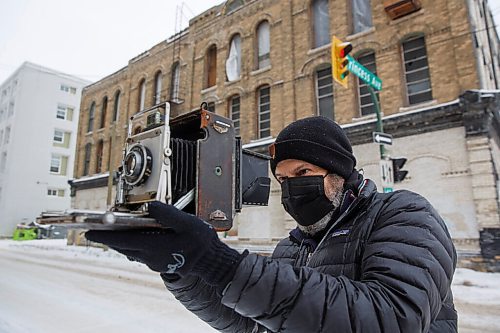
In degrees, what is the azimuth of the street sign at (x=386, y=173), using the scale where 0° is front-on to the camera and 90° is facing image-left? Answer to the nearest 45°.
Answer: approximately 0°

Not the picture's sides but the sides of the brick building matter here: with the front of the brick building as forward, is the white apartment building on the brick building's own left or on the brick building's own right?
on the brick building's own right

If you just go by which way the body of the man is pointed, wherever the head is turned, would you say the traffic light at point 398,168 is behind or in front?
behind

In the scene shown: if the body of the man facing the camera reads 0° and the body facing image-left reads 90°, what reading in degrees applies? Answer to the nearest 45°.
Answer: approximately 45°

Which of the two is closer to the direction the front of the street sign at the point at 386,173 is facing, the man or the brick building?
the man

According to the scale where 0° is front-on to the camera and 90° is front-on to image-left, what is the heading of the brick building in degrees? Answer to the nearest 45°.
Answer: approximately 45°
